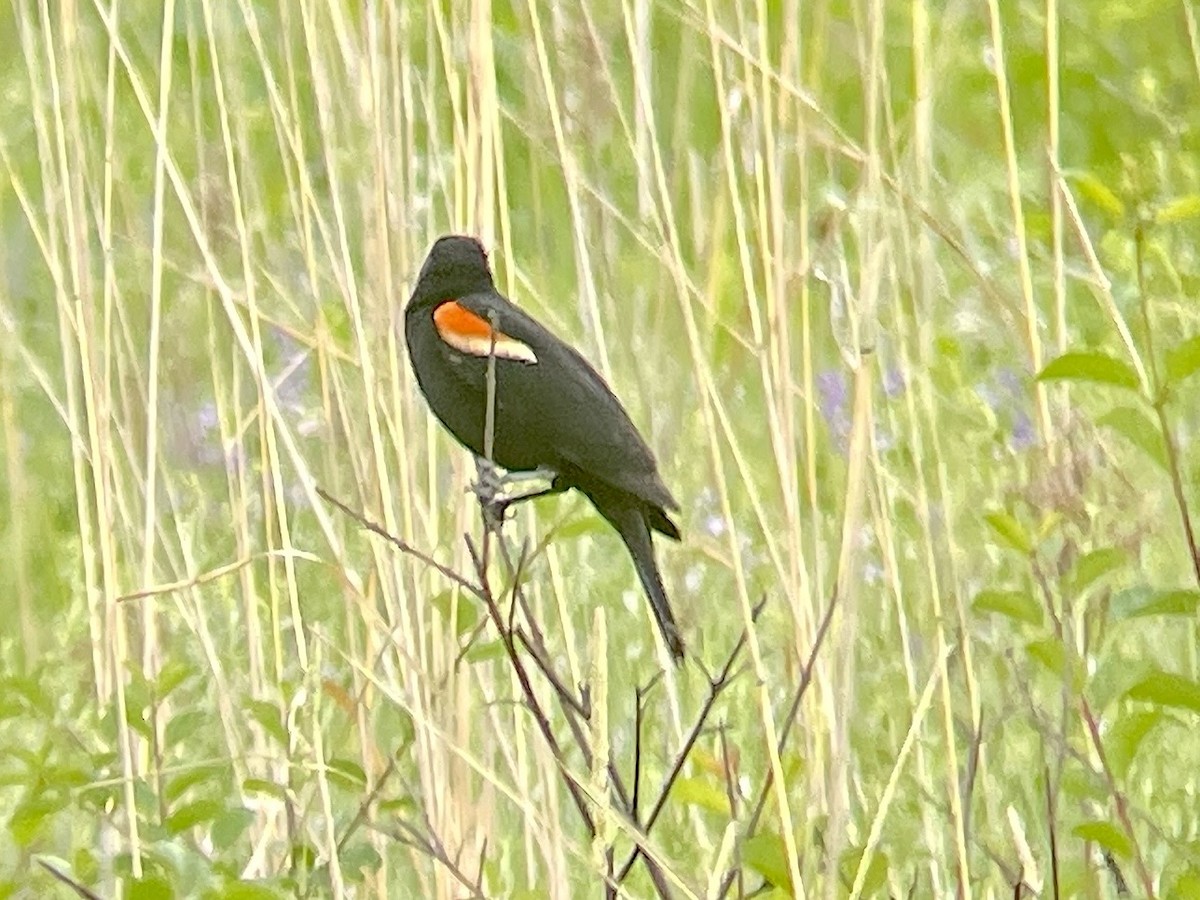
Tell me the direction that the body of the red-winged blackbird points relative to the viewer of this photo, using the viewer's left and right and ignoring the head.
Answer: facing to the left of the viewer

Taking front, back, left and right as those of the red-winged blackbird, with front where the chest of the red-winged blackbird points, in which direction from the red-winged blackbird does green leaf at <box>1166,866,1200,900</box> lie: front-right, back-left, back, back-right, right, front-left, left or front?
back-left

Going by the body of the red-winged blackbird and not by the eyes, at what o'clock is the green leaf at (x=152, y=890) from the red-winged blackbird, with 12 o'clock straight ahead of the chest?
The green leaf is roughly at 10 o'clock from the red-winged blackbird.

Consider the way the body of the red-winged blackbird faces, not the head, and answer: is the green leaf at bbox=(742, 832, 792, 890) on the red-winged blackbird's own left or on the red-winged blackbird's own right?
on the red-winged blackbird's own left

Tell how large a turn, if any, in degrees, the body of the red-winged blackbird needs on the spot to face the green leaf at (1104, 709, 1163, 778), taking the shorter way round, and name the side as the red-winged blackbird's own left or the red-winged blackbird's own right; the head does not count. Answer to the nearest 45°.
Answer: approximately 135° to the red-winged blackbird's own left

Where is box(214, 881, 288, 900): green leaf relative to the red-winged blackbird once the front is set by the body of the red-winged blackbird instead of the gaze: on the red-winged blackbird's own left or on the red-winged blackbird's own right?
on the red-winged blackbird's own left
